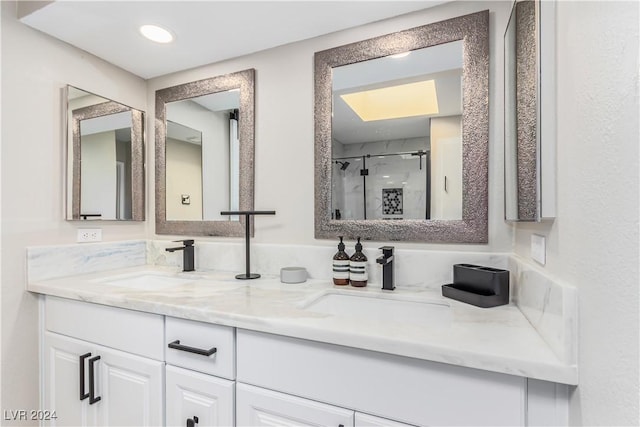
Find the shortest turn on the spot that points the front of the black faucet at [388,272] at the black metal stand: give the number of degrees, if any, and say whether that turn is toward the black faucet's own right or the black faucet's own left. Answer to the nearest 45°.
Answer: approximately 45° to the black faucet's own right

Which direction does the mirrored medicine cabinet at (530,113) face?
to the viewer's left

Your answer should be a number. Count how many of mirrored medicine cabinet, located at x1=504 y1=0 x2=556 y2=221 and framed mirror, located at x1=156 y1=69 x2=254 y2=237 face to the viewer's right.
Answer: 0

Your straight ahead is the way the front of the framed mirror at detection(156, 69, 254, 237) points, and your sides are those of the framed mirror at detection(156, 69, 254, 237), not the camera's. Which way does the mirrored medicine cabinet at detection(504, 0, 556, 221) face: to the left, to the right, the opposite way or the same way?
to the right

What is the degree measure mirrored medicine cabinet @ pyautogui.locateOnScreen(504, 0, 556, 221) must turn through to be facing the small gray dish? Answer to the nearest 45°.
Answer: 0° — it already faces it

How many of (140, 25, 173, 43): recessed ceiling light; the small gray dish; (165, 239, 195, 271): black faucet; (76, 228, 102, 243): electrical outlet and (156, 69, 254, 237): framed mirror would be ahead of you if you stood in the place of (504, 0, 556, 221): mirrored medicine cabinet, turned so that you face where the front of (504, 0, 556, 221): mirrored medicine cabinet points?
5

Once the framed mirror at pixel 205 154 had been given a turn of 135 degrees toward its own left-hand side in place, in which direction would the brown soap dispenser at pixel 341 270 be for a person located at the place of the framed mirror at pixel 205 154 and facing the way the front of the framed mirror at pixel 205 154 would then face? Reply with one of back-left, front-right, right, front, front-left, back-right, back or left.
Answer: front-right

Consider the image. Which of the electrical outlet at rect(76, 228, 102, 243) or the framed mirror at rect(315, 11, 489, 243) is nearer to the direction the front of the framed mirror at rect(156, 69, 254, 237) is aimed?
the electrical outlet
